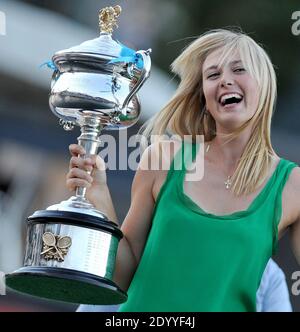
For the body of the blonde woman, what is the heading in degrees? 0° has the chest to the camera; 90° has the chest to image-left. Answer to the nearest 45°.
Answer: approximately 0°
